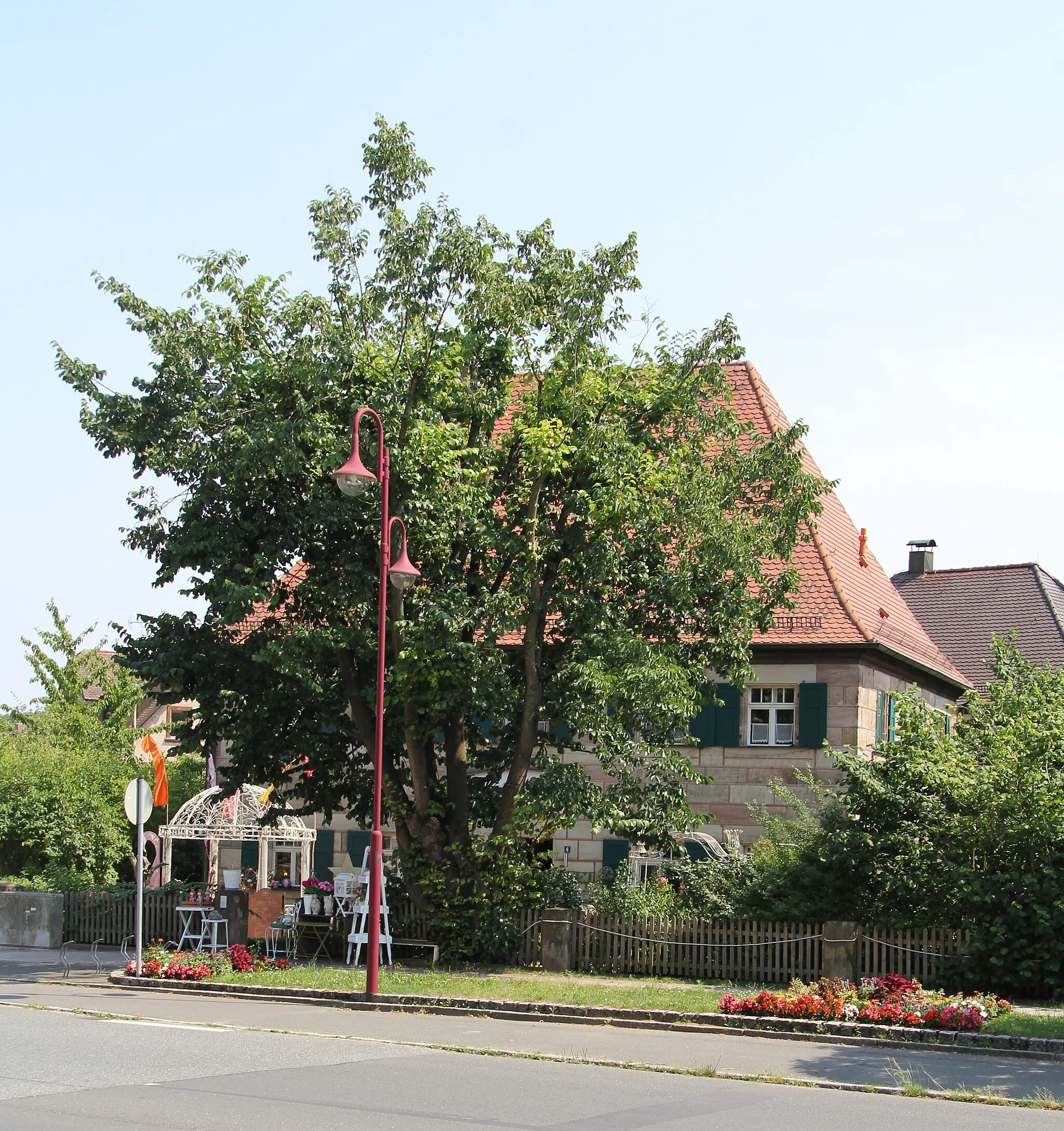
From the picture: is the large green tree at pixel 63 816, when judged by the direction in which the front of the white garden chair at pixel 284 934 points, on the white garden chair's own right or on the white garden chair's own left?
on the white garden chair's own right

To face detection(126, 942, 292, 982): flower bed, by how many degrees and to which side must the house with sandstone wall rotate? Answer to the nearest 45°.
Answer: approximately 45° to its right

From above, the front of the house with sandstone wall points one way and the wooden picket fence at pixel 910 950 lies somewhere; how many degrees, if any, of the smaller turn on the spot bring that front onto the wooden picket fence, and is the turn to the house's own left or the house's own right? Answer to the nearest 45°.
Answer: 0° — it already faces it

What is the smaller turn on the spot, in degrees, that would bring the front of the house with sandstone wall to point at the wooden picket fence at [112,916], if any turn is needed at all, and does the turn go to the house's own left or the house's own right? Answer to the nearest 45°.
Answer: approximately 90° to the house's own right

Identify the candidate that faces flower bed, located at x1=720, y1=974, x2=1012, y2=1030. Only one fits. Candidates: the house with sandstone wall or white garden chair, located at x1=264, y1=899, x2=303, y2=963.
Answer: the house with sandstone wall

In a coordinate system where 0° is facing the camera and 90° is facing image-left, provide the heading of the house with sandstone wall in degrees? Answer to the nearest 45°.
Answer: approximately 0°
